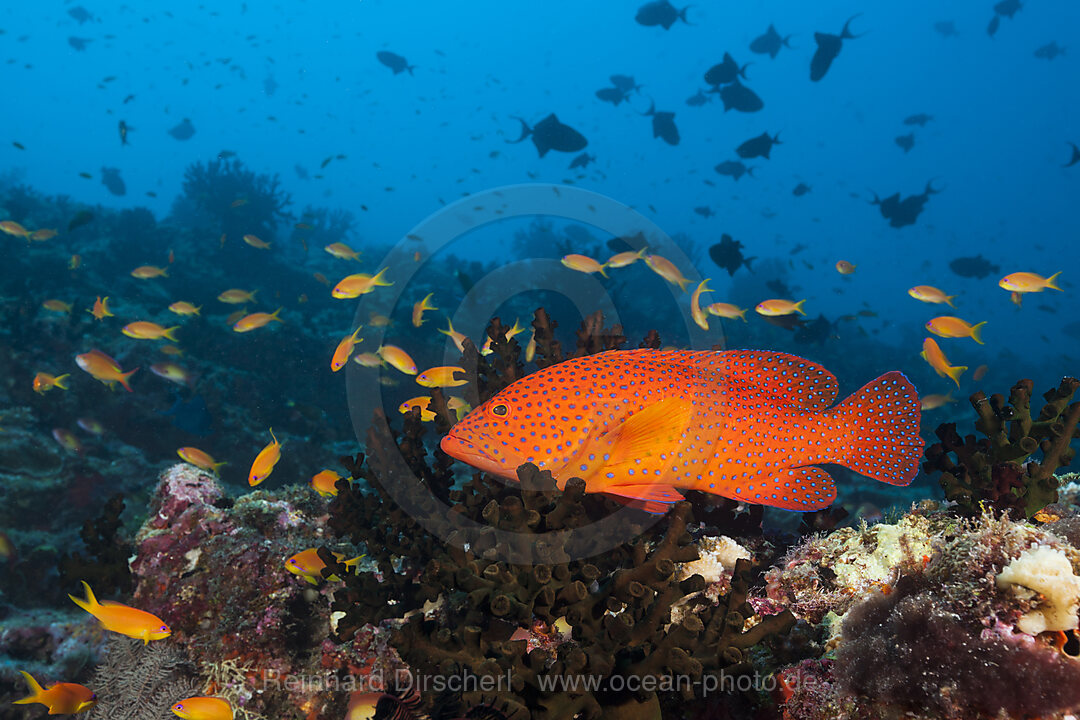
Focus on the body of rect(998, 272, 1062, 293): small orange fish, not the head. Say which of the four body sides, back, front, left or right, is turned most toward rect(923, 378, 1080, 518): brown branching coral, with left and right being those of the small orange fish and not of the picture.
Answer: left

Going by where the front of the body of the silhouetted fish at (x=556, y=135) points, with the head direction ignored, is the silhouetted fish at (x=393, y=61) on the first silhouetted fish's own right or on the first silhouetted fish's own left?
on the first silhouetted fish's own left

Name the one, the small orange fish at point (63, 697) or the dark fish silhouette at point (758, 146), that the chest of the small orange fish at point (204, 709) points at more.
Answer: the small orange fish

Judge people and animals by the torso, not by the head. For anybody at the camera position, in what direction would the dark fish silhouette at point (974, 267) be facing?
facing to the left of the viewer

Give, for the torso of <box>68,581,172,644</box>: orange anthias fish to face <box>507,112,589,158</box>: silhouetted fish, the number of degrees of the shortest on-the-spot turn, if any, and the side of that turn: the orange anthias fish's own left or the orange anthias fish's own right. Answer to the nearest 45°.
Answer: approximately 45° to the orange anthias fish's own left

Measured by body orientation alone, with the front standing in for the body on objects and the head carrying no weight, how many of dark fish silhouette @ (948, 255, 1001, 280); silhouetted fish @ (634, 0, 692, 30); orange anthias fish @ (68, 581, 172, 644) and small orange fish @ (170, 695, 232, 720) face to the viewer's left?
3

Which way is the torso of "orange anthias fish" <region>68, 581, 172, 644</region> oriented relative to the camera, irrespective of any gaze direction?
to the viewer's right

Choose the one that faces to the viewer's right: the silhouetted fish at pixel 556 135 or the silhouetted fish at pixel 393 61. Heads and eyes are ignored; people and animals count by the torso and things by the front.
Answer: the silhouetted fish at pixel 556 135

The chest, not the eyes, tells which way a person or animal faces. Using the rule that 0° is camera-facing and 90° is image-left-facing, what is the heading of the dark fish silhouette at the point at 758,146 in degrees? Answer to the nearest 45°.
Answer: approximately 90°

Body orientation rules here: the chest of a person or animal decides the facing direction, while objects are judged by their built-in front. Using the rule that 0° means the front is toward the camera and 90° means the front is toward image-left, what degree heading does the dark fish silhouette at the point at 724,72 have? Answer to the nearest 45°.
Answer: approximately 90°

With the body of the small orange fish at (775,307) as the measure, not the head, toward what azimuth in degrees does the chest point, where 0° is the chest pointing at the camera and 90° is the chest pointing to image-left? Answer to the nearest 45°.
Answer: approximately 90°

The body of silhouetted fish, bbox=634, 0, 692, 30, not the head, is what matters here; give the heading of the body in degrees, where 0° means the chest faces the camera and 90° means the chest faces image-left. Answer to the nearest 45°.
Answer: approximately 90°

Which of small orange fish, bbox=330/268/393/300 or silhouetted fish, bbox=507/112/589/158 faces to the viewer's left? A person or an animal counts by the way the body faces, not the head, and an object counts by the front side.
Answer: the small orange fish
